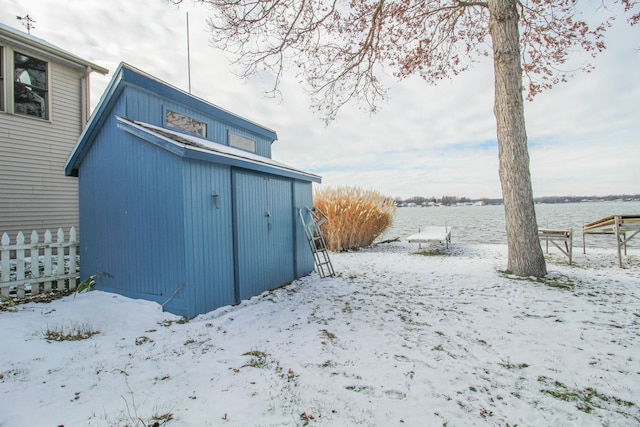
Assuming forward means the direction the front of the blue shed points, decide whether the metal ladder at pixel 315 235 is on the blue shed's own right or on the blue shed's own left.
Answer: on the blue shed's own left

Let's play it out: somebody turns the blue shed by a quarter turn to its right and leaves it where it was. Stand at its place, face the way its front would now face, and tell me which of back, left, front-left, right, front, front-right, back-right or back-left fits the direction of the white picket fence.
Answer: right

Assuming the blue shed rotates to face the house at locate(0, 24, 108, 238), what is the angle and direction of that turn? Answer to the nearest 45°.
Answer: approximately 180°

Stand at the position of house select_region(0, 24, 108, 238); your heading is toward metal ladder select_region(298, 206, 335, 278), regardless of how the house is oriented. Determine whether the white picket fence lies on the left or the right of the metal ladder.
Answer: right

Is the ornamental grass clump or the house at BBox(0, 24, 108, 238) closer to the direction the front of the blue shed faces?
the ornamental grass clump

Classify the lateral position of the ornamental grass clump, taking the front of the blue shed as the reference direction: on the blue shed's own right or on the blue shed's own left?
on the blue shed's own left

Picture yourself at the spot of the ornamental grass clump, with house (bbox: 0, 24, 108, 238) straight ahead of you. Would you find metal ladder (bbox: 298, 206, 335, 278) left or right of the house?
left

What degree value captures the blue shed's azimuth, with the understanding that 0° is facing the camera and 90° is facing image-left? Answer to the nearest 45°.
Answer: approximately 315°

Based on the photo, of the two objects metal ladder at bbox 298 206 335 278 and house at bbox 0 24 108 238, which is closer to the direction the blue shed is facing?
the metal ladder
